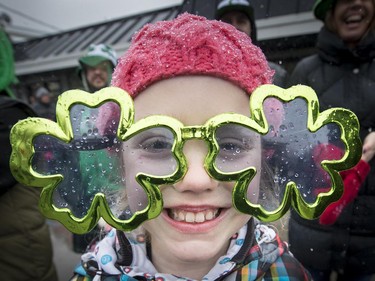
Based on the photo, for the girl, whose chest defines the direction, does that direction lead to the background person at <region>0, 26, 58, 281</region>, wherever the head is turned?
no

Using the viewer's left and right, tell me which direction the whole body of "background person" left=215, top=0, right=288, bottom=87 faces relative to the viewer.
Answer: facing the viewer and to the left of the viewer

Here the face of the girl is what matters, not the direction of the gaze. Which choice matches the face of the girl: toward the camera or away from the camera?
toward the camera

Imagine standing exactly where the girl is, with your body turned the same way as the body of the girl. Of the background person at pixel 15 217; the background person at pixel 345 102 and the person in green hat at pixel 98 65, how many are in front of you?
0

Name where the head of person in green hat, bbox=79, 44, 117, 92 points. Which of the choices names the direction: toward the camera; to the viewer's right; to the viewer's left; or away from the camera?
toward the camera

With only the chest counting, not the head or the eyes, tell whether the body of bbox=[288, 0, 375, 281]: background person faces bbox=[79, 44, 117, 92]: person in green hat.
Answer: no

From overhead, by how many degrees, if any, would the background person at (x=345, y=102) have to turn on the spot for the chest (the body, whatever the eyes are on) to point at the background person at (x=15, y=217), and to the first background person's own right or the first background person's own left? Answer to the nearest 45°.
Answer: approximately 90° to the first background person's own right

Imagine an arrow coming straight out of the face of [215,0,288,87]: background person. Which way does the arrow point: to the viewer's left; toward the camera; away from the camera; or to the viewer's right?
toward the camera

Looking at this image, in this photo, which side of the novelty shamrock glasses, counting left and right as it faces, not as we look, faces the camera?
front

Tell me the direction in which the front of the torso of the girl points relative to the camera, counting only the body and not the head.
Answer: toward the camera

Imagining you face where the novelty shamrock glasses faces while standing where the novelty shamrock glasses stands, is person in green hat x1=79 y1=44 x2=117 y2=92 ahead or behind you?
behind

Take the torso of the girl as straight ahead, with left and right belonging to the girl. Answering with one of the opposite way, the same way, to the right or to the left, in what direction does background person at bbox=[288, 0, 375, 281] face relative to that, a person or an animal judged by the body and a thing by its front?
the same way

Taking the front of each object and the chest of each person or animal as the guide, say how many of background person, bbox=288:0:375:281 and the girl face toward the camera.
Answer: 2

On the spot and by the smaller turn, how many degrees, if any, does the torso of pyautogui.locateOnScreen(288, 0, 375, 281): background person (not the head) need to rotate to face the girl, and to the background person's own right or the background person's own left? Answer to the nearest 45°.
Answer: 0° — they already face them

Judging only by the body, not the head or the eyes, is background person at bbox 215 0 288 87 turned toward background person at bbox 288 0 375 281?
no
